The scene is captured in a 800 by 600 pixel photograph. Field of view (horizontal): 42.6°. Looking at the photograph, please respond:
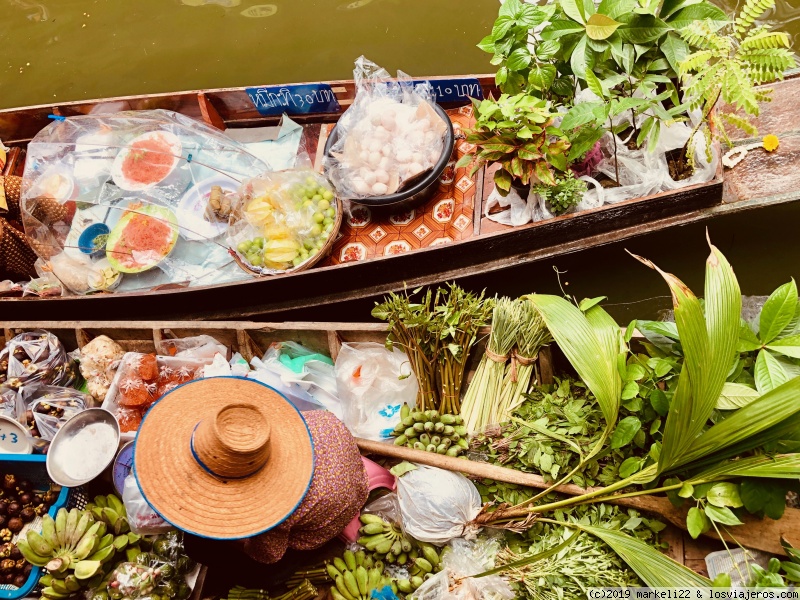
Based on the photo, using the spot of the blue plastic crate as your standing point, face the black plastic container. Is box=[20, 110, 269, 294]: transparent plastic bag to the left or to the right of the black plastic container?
left

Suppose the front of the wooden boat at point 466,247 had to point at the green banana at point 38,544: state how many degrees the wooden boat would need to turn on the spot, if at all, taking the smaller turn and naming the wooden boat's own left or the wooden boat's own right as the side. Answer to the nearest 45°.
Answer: approximately 135° to the wooden boat's own right

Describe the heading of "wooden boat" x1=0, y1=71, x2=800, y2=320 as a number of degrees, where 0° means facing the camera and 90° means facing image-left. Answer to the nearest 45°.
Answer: approximately 270°

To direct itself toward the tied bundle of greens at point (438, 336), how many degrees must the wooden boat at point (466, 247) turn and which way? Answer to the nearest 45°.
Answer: approximately 90° to its right

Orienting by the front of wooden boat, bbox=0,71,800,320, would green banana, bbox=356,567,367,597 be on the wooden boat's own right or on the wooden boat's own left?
on the wooden boat's own right

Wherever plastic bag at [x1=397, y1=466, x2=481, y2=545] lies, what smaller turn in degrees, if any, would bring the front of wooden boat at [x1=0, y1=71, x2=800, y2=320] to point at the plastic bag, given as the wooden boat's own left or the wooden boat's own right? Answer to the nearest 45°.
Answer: approximately 90° to the wooden boat's own right

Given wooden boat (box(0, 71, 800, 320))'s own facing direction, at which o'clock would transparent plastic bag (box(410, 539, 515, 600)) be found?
The transparent plastic bag is roughly at 3 o'clock from the wooden boat.

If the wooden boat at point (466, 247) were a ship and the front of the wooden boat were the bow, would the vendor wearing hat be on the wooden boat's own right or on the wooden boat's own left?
on the wooden boat's own right

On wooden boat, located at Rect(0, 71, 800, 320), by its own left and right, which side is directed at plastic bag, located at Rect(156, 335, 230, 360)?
back
